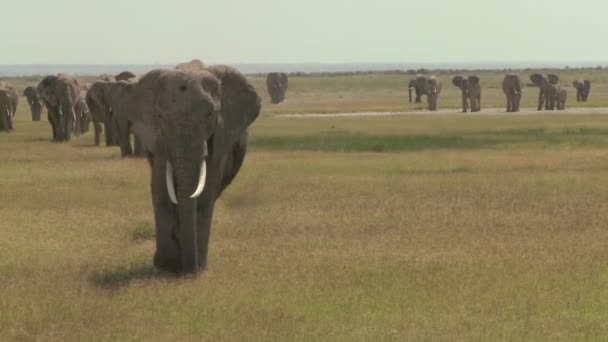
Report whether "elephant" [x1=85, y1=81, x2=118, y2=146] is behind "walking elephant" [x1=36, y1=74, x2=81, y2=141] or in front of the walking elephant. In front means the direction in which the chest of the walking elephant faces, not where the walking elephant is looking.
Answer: in front

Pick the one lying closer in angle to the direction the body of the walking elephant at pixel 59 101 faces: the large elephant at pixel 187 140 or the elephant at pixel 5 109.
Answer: the large elephant

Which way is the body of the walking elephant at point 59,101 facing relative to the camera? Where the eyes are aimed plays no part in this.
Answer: toward the camera

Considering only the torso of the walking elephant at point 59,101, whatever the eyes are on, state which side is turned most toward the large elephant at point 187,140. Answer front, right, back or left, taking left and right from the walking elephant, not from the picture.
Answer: front
